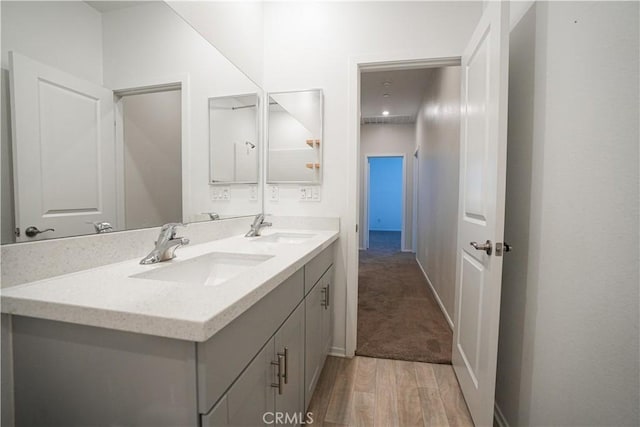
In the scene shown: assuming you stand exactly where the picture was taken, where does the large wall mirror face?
facing the viewer and to the right of the viewer

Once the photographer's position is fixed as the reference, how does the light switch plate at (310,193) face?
facing the viewer

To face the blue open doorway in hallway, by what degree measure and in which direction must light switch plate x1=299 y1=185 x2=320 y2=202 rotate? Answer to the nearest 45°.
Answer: approximately 180°

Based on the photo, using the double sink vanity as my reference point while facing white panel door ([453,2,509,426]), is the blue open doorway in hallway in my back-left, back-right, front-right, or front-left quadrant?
front-left

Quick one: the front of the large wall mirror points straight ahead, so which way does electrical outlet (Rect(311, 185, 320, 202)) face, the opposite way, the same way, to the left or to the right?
to the right

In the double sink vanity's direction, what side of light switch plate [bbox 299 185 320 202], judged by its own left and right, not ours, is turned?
front

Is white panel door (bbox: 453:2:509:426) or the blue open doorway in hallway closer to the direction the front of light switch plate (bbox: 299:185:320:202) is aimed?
the white panel door

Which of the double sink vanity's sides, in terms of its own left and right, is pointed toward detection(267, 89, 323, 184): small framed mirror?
left

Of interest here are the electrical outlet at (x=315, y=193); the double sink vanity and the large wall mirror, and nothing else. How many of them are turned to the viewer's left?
0

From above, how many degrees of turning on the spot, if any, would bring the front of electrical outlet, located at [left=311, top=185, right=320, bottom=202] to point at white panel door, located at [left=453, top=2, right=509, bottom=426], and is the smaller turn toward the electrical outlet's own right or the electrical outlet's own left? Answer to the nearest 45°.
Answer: approximately 45° to the electrical outlet's own left

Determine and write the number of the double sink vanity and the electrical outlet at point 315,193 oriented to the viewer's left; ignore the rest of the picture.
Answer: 0

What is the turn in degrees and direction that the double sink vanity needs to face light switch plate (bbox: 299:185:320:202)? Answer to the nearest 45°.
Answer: approximately 90° to its left

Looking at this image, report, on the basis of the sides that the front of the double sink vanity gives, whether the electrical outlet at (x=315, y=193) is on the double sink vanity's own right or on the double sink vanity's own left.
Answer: on the double sink vanity's own left
